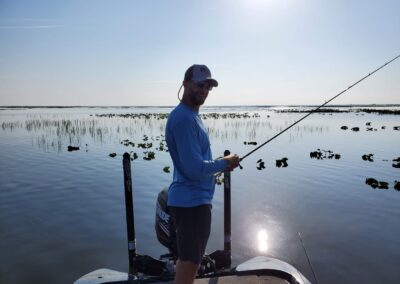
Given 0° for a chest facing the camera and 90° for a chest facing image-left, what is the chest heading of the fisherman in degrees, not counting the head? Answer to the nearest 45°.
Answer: approximately 270°

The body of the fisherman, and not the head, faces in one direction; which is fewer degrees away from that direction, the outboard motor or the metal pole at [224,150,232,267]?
the metal pole

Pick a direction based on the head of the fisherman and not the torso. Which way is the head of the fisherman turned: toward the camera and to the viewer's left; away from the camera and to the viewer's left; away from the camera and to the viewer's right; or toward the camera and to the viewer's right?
toward the camera and to the viewer's right

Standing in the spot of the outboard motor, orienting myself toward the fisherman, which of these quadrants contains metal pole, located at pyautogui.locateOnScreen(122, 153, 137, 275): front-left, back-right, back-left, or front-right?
back-right

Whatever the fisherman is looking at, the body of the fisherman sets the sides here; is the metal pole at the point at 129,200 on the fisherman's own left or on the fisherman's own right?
on the fisherman's own left

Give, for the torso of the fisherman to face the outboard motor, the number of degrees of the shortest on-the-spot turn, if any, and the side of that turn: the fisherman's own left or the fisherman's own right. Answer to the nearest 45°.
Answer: approximately 90° to the fisherman's own left
